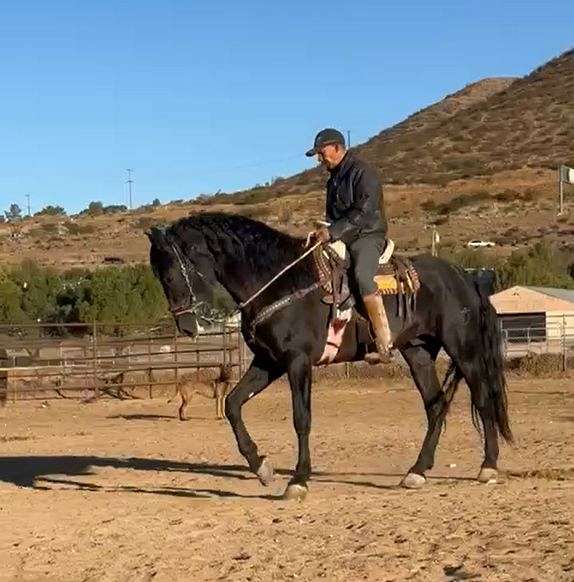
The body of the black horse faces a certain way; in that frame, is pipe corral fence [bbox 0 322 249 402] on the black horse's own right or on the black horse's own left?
on the black horse's own right

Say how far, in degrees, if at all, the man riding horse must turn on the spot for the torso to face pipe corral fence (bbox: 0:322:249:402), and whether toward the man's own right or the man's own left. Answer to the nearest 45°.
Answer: approximately 90° to the man's own right

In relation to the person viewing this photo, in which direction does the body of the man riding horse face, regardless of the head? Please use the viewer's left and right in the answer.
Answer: facing to the left of the viewer

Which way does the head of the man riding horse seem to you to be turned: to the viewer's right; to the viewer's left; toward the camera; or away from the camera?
to the viewer's left

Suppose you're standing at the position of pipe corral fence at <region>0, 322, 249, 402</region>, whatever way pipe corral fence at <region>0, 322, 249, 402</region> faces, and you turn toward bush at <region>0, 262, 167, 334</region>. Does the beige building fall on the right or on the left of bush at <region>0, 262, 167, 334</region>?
right

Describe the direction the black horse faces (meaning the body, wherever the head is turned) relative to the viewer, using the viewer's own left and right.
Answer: facing to the left of the viewer

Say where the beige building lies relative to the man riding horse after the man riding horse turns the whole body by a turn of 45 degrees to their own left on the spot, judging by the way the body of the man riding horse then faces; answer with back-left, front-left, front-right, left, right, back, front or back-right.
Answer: back-right

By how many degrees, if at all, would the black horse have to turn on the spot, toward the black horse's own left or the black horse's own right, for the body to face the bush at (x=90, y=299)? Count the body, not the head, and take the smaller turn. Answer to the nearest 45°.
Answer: approximately 90° to the black horse's own right
